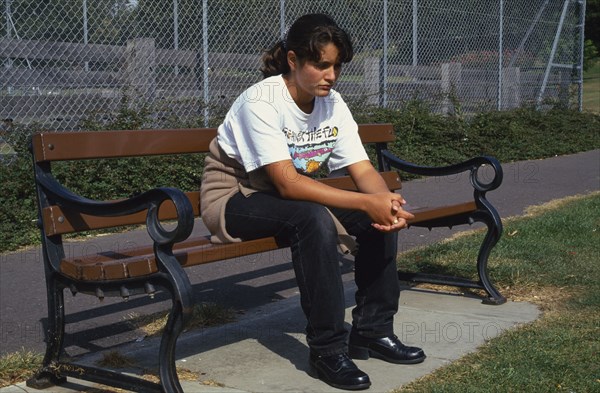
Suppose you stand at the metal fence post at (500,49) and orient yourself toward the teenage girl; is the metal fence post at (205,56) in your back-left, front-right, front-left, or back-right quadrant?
front-right

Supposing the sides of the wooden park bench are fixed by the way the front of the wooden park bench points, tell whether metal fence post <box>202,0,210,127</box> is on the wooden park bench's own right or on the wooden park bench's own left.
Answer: on the wooden park bench's own left

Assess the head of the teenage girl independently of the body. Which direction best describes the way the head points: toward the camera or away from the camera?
toward the camera

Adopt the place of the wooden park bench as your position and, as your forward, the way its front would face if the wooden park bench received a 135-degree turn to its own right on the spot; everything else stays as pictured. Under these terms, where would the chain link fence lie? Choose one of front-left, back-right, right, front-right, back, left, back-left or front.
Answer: right

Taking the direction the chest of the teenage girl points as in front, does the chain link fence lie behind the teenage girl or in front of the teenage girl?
behind

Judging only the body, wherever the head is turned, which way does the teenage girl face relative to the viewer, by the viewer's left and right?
facing the viewer and to the right of the viewer

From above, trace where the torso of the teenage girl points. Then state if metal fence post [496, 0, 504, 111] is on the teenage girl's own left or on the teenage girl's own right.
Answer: on the teenage girl's own left

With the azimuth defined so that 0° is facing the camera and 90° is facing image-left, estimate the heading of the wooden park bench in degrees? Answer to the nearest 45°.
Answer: approximately 315°

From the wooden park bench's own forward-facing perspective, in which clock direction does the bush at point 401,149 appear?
The bush is roughly at 8 o'clock from the wooden park bench.
